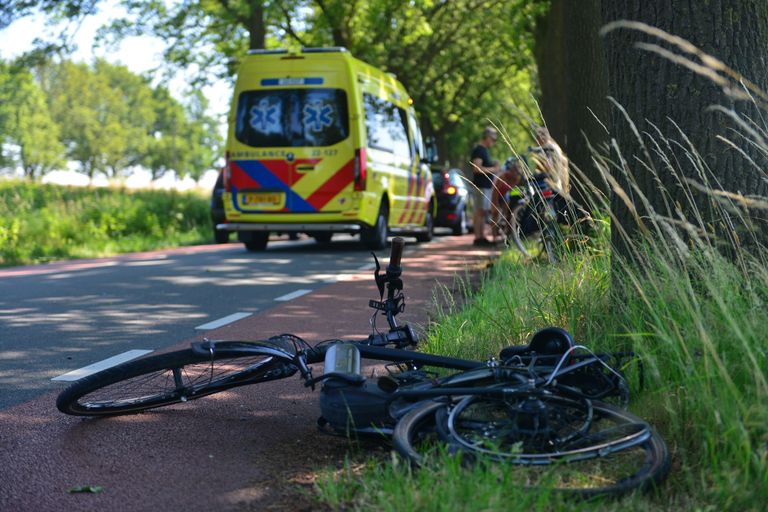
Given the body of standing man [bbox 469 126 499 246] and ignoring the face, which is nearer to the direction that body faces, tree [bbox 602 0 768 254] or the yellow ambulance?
the tree

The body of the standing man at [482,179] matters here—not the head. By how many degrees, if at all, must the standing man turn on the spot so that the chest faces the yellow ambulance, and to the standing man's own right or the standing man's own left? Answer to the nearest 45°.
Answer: approximately 135° to the standing man's own right
